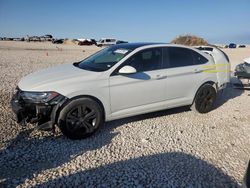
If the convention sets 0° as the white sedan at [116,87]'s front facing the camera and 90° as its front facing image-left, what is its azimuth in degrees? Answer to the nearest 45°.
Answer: approximately 45°
